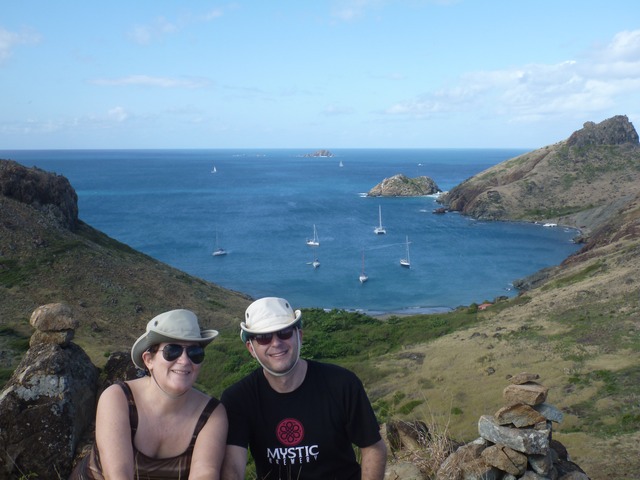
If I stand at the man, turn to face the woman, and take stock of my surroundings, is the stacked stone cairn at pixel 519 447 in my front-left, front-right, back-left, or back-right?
back-right

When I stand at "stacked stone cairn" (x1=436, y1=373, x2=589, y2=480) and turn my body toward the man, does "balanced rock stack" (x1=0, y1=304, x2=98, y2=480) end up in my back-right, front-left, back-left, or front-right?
front-right

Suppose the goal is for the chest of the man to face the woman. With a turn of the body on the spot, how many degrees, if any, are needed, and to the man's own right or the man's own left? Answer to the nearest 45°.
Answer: approximately 45° to the man's own right

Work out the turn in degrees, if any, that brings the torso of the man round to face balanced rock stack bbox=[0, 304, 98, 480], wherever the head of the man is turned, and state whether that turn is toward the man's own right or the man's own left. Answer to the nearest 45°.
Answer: approximately 135° to the man's own right

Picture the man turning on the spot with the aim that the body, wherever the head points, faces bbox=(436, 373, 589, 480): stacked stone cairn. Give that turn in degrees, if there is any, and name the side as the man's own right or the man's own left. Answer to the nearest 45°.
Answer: approximately 135° to the man's own left

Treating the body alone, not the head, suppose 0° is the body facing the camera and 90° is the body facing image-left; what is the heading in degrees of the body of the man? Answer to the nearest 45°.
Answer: approximately 0°
